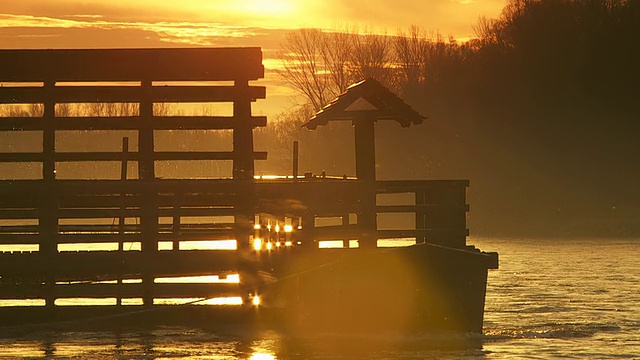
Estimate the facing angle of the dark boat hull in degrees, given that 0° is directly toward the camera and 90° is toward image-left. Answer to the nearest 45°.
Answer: approximately 270°
